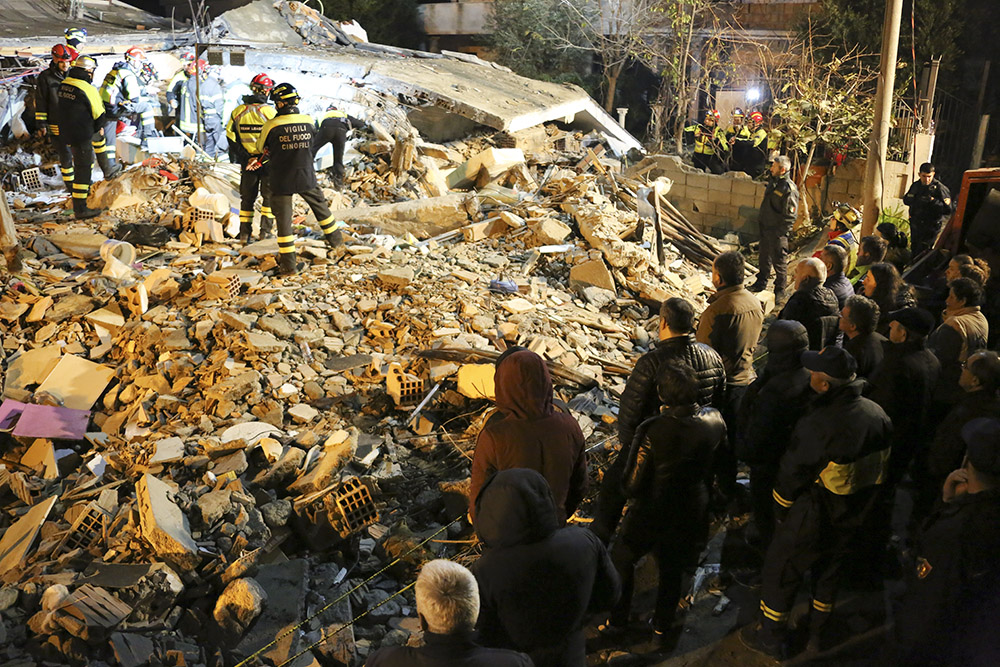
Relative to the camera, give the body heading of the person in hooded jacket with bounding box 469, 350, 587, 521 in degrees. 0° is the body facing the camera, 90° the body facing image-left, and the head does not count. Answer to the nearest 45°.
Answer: approximately 180°

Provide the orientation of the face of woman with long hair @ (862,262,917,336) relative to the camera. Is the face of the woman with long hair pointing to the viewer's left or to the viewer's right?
to the viewer's left

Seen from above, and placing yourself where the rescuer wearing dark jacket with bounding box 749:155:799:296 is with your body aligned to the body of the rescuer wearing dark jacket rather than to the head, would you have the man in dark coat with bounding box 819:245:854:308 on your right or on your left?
on your left

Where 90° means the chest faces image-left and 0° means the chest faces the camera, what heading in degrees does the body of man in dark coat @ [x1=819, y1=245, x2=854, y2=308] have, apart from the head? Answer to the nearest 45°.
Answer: approximately 135°

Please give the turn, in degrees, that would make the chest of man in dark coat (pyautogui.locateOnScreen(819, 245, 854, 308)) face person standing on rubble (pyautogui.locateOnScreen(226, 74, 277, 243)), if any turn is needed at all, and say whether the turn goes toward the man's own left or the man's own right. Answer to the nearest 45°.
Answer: approximately 45° to the man's own left

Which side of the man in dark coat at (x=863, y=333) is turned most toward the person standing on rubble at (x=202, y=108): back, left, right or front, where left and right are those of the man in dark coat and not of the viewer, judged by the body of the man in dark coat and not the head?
front

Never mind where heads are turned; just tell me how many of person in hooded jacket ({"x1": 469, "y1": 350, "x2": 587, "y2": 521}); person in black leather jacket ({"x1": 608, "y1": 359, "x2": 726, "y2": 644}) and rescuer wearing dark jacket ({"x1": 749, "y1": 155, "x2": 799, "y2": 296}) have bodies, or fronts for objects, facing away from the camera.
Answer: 2

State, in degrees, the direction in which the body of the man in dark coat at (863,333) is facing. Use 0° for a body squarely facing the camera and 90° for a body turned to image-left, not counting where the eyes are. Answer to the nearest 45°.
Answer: approximately 135°

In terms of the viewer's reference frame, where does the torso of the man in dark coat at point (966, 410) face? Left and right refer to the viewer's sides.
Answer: facing away from the viewer and to the left of the viewer

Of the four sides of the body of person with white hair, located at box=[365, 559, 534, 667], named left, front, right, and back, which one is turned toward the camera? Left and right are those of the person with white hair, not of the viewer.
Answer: back
